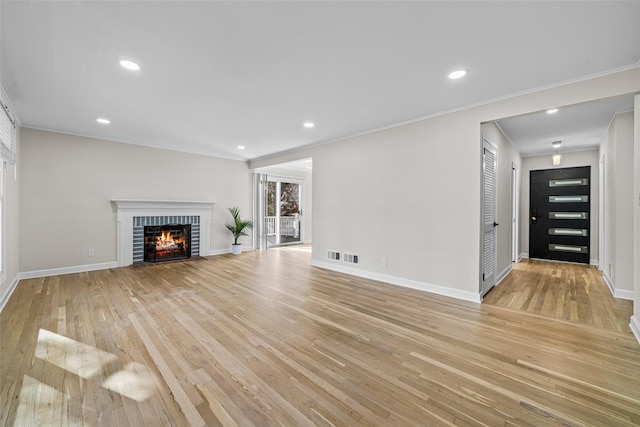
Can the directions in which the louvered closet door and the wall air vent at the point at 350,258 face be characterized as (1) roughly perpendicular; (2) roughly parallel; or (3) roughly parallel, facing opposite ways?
roughly perpendicular

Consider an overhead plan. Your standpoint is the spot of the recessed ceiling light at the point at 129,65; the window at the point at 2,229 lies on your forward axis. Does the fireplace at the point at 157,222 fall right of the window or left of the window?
right

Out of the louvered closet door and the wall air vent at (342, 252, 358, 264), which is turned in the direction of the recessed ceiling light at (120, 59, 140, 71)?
the wall air vent

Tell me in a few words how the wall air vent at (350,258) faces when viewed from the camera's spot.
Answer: facing the viewer and to the left of the viewer

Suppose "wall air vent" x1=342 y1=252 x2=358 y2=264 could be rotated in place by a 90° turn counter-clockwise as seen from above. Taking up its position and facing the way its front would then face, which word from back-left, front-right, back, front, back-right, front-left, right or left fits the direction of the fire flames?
back-right

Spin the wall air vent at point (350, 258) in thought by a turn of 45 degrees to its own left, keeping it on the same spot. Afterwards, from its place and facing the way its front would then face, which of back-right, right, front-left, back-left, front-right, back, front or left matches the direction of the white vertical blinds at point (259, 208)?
back-right

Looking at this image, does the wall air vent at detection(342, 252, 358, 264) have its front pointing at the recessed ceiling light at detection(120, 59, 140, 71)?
yes

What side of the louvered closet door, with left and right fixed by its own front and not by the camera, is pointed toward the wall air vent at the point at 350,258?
back

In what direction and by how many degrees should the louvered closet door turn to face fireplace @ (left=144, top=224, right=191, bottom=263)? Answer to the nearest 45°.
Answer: approximately 180°

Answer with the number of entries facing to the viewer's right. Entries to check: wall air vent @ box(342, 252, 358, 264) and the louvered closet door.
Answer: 1

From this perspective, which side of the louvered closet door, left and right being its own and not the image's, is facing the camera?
right

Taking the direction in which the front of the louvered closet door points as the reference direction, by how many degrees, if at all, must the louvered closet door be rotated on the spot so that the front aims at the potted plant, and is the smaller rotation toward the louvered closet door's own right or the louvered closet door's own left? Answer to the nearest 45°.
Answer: approximately 180°

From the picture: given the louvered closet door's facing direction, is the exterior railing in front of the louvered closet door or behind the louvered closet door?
behind

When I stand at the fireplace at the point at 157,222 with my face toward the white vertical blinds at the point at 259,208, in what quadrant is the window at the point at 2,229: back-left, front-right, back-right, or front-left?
back-right

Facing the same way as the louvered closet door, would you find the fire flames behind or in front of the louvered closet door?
behind

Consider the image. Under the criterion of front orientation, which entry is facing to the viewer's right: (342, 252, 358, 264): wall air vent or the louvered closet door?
the louvered closet door
